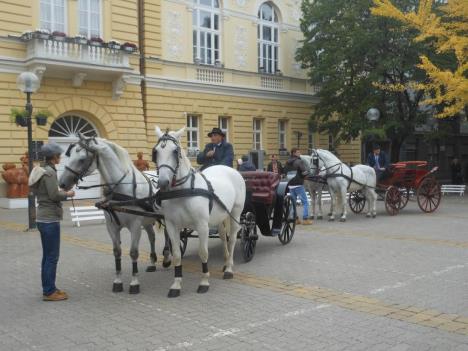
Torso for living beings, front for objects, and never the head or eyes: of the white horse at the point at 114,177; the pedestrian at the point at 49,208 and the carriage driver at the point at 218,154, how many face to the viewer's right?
1

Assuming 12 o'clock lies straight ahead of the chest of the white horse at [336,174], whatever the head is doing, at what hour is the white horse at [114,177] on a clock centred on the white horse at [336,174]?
the white horse at [114,177] is roughly at 11 o'clock from the white horse at [336,174].

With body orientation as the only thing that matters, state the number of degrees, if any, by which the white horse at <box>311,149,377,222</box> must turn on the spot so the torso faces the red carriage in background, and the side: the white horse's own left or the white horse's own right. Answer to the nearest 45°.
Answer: approximately 180°

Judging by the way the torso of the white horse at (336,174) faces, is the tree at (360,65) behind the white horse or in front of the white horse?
behind

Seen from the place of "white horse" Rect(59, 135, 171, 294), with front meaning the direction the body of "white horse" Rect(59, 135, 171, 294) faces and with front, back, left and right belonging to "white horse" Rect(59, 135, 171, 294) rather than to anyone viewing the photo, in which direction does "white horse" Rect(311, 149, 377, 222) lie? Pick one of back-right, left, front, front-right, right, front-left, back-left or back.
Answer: back

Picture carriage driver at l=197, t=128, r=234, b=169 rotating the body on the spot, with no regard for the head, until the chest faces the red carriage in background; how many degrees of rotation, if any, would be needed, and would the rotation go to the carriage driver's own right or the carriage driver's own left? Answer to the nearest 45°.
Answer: approximately 180°

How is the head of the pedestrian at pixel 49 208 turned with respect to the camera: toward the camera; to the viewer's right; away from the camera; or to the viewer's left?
to the viewer's right

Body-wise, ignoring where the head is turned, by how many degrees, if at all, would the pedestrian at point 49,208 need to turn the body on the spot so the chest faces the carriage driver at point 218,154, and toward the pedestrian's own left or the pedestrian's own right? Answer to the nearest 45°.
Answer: approximately 45° to the pedestrian's own left

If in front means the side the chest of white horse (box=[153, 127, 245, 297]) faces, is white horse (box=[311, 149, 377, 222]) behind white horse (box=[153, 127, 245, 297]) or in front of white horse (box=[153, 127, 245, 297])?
behind

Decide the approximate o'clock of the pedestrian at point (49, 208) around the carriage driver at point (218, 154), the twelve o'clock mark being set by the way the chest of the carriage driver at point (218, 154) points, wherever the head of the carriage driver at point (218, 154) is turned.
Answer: the pedestrian at point (49, 208) is roughly at 12 o'clock from the carriage driver at point (218, 154).

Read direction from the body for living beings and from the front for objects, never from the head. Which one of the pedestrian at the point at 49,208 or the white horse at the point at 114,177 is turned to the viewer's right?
the pedestrian

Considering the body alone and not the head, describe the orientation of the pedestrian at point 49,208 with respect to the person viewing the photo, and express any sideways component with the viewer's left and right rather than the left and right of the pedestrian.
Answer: facing to the right of the viewer
